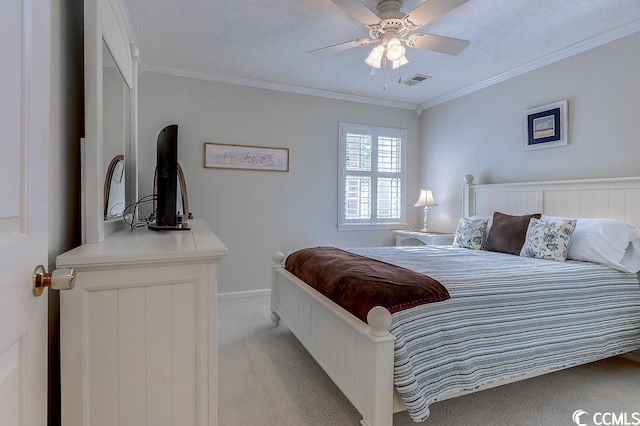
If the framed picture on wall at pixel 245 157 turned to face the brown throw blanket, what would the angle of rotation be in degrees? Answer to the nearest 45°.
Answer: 0° — it already faces it

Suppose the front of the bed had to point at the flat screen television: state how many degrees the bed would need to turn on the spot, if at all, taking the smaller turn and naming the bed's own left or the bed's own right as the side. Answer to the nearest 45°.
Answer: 0° — it already faces it

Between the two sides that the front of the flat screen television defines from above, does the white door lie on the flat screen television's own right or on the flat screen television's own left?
on the flat screen television's own right

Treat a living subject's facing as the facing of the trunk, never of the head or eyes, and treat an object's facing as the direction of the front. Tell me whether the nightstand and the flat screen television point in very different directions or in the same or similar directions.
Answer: very different directions

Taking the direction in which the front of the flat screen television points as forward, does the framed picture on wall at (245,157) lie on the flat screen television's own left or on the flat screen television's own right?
on the flat screen television's own left

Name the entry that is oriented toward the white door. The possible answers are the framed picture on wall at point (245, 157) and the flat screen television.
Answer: the framed picture on wall

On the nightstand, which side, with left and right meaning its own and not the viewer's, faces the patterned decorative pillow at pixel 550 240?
left

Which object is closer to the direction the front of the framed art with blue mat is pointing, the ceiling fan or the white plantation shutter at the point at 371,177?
the ceiling fan

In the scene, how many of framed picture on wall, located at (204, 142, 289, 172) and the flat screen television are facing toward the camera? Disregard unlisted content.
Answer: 1

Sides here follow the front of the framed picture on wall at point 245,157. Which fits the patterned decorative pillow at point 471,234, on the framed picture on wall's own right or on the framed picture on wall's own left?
on the framed picture on wall's own left
